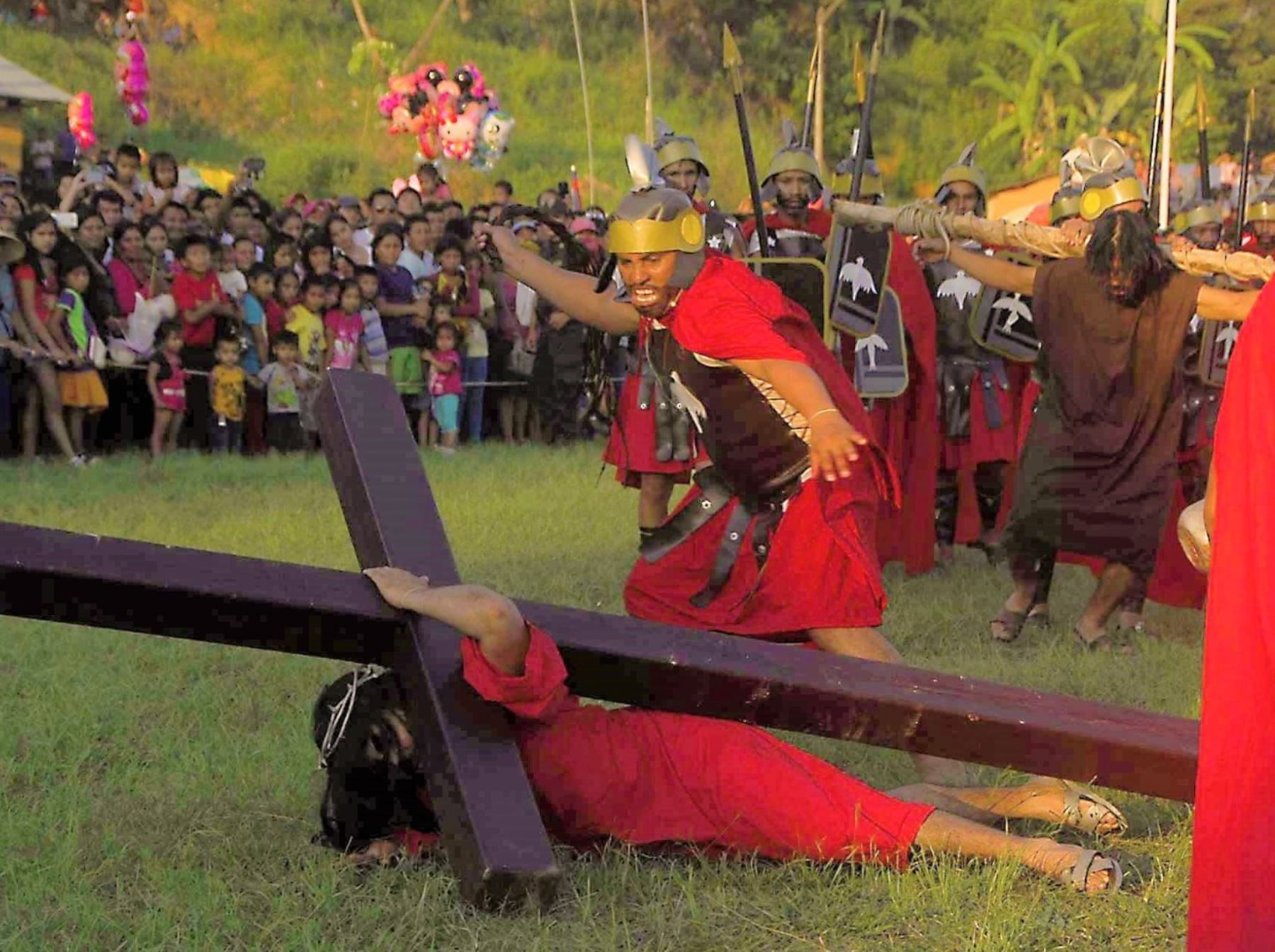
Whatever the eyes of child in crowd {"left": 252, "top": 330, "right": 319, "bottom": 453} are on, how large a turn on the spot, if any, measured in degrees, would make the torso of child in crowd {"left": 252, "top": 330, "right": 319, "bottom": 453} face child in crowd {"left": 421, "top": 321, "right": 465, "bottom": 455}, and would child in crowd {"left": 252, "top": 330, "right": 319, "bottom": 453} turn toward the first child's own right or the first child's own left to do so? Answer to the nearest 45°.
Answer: approximately 135° to the first child's own left

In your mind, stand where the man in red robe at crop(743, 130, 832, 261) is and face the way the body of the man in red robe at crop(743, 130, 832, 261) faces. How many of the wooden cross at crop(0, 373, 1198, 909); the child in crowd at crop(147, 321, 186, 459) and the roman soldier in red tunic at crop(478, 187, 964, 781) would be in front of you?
2

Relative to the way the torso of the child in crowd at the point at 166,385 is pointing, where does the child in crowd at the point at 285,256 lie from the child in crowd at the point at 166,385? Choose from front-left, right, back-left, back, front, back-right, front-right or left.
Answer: left

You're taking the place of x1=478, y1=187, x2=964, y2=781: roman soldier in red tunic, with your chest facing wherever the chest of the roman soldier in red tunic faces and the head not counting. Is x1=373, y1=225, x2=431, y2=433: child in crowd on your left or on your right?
on your right

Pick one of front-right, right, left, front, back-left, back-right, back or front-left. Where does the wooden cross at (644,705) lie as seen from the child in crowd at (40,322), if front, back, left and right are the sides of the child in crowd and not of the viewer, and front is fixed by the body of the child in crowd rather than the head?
front-right

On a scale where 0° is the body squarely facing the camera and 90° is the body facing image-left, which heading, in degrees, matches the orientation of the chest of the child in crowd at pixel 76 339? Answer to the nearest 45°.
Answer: approximately 315°
